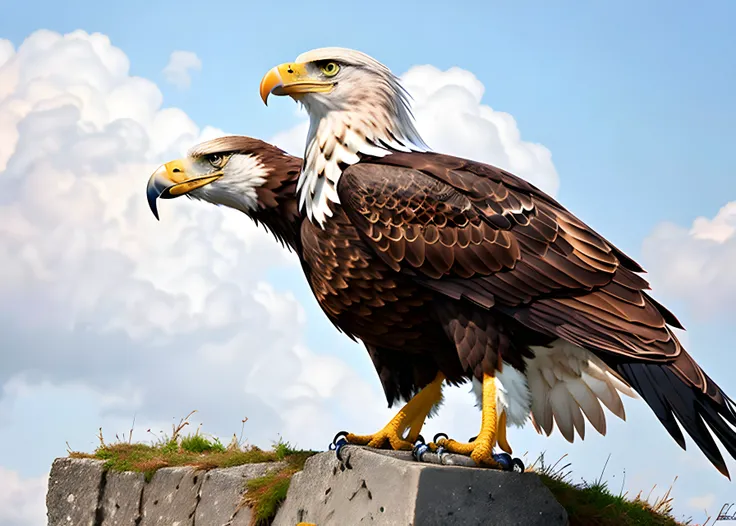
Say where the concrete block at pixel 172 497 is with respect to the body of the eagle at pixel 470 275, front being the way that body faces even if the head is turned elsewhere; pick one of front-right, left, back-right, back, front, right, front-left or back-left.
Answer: front-right

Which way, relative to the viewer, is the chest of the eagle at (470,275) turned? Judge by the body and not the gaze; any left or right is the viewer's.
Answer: facing to the left of the viewer

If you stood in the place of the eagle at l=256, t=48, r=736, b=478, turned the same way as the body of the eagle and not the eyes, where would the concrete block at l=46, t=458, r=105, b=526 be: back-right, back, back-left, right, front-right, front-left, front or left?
front-right

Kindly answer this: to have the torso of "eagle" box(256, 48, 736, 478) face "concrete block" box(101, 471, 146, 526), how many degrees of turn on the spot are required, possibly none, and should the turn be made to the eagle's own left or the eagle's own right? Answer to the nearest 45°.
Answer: approximately 45° to the eagle's own right
